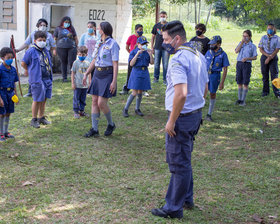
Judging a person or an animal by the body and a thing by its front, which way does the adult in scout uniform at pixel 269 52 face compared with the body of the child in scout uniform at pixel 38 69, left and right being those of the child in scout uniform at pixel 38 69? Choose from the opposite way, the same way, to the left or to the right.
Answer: to the right

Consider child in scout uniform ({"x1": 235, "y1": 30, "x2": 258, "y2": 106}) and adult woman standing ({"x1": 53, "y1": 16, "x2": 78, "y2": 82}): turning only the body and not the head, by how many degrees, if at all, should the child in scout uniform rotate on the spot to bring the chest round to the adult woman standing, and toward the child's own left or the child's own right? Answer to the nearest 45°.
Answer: approximately 45° to the child's own right

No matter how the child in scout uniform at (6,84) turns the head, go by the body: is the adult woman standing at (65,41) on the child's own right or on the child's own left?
on the child's own left

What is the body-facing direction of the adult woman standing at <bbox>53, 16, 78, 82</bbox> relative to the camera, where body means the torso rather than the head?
toward the camera

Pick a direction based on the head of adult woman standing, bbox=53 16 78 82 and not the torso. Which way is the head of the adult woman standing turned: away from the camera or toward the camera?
toward the camera

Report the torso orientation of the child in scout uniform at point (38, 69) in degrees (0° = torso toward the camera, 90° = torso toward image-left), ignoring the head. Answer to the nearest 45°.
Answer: approximately 315°

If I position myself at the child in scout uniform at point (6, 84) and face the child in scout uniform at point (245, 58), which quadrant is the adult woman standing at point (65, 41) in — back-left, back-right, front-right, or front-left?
front-left

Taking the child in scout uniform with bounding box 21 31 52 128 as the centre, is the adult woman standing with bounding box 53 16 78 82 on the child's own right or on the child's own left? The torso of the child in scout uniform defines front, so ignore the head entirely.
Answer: on the child's own left

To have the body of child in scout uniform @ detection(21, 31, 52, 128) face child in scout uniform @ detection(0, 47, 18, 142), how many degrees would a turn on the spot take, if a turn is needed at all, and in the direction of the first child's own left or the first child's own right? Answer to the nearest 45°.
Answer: approximately 90° to the first child's own right

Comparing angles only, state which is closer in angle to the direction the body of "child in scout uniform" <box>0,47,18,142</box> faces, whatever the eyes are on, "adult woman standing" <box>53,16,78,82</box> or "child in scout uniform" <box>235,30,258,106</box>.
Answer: the child in scout uniform
